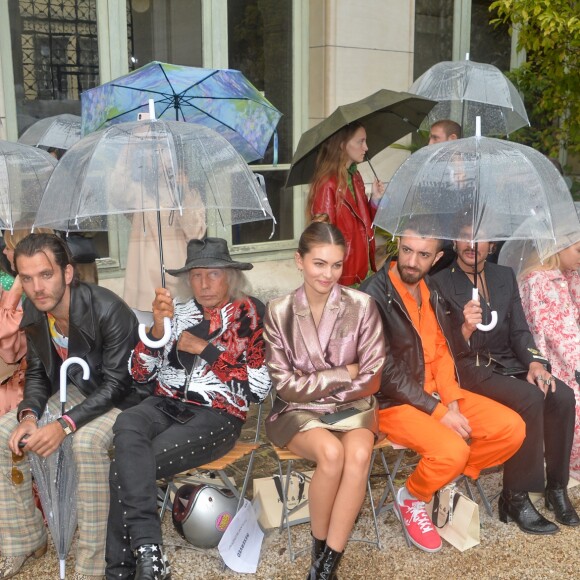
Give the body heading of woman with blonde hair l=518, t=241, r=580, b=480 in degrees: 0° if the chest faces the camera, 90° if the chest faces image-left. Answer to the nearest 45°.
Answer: approximately 315°

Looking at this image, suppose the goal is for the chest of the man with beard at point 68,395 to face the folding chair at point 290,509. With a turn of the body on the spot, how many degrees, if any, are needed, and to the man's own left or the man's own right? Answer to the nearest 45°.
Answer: approximately 135° to the man's own left

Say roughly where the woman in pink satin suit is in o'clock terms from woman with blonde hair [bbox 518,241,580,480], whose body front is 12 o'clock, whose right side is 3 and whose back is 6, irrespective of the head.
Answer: The woman in pink satin suit is roughly at 3 o'clock from the woman with blonde hair.

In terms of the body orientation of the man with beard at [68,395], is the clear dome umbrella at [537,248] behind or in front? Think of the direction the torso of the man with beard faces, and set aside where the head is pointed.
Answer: behind

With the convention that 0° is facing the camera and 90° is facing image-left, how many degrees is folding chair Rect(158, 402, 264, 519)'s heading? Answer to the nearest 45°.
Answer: approximately 45°

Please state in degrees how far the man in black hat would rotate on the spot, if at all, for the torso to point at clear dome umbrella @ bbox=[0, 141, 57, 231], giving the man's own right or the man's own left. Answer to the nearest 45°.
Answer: approximately 90° to the man's own right

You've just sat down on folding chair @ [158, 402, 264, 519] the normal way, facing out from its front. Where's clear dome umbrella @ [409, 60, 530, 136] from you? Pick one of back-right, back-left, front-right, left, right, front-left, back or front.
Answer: back

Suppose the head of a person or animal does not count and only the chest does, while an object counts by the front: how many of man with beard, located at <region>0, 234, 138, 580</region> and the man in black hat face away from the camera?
0

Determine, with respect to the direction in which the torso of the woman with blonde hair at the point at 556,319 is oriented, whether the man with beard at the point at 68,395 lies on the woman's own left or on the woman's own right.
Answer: on the woman's own right
